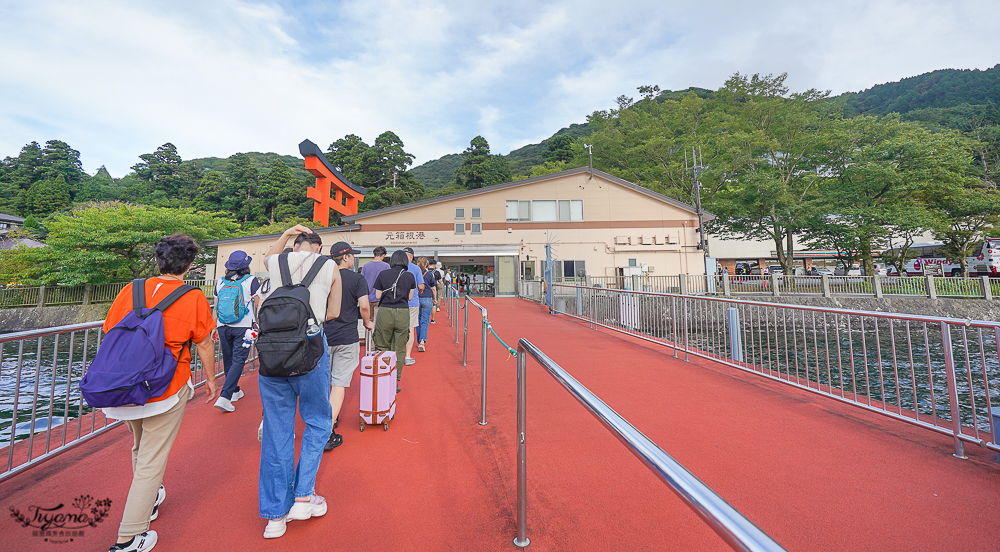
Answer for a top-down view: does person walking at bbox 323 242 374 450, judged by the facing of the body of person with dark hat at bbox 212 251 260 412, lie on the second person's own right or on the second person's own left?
on the second person's own right

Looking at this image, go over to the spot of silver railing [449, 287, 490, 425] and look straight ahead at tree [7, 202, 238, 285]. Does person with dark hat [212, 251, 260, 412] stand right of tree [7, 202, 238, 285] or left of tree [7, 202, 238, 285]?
left

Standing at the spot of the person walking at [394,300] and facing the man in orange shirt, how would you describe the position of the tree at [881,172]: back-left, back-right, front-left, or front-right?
back-left

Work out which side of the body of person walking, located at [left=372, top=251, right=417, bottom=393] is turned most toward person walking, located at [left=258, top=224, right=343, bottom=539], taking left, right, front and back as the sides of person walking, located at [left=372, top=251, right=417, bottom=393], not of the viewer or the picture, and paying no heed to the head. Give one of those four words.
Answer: back

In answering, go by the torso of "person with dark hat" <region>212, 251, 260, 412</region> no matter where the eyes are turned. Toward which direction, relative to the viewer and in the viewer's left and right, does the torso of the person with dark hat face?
facing away from the viewer and to the right of the viewer

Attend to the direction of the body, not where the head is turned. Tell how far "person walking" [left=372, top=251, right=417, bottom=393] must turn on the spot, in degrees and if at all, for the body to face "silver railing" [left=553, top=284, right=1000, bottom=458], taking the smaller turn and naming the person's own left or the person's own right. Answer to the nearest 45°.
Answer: approximately 90° to the person's own right

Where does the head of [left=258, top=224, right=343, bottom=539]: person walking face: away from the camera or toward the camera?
away from the camera

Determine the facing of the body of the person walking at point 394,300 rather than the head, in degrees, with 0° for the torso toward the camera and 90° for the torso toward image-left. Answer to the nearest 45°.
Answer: approximately 180°

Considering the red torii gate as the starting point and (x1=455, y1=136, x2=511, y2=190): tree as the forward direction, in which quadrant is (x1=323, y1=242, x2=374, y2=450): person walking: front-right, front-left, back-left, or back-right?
back-right

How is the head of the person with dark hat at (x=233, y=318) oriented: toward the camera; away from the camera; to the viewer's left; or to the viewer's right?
away from the camera
